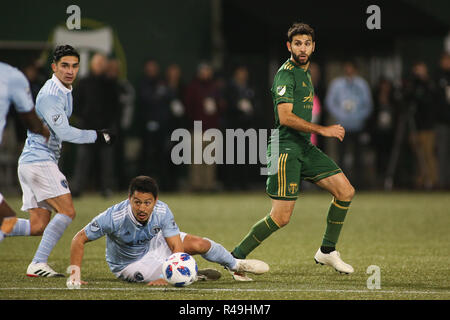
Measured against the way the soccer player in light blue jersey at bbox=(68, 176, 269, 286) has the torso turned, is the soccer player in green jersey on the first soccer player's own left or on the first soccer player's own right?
on the first soccer player's own left

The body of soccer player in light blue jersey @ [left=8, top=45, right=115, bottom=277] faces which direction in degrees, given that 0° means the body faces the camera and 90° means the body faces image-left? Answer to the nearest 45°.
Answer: approximately 270°

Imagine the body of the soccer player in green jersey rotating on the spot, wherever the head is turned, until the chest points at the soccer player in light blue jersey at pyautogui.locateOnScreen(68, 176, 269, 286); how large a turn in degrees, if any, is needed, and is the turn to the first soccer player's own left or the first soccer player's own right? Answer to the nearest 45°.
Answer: approximately 90° to the first soccer player's own right

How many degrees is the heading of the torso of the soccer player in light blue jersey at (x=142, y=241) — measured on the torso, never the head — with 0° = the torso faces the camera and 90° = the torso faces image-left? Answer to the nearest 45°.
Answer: approximately 315°

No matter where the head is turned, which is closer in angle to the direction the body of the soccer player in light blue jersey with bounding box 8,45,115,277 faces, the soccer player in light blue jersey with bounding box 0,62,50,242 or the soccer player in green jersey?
the soccer player in green jersey

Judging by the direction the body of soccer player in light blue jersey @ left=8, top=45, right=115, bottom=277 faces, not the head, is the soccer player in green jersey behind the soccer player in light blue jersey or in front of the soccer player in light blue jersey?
in front

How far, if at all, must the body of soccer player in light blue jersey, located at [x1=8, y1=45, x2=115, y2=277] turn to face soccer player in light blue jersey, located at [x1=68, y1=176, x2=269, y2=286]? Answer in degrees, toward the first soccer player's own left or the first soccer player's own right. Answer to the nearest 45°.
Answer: approximately 45° to the first soccer player's own right

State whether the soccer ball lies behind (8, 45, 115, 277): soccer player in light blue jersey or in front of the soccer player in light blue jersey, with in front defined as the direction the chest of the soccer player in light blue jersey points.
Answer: in front

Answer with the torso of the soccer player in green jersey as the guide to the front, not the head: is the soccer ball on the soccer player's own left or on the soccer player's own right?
on the soccer player's own right
